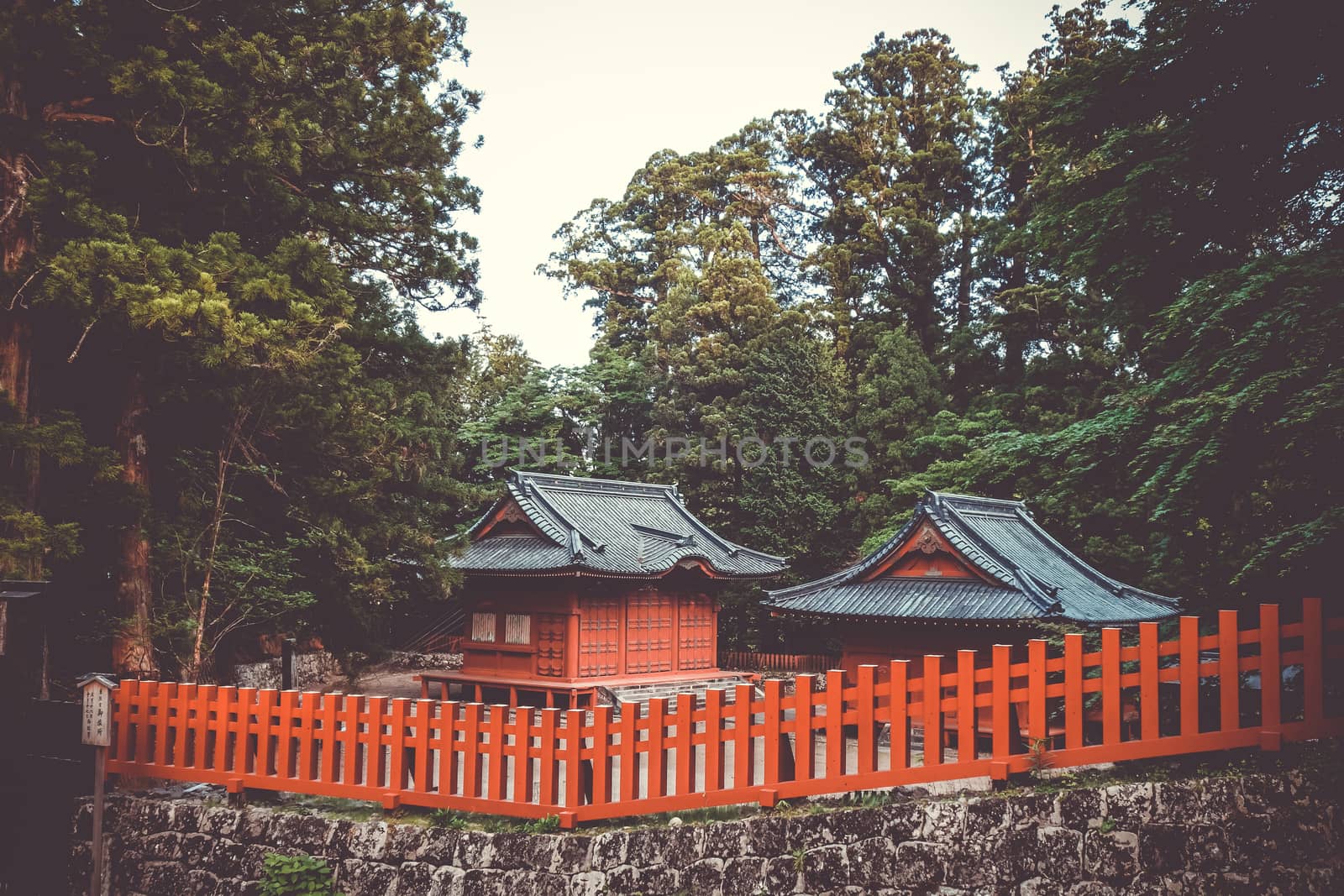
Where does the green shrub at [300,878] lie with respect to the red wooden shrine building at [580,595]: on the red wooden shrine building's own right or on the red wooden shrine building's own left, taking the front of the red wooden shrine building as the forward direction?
on the red wooden shrine building's own right

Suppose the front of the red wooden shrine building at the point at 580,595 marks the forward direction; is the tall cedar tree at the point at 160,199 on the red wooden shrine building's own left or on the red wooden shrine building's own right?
on the red wooden shrine building's own right

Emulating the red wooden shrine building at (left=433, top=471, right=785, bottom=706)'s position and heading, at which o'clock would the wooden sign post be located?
The wooden sign post is roughly at 2 o'clock from the red wooden shrine building.

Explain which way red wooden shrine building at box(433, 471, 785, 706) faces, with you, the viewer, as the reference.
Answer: facing the viewer and to the right of the viewer
